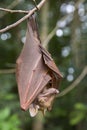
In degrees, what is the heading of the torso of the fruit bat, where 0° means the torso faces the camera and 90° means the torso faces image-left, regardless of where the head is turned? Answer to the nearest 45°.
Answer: approximately 315°
